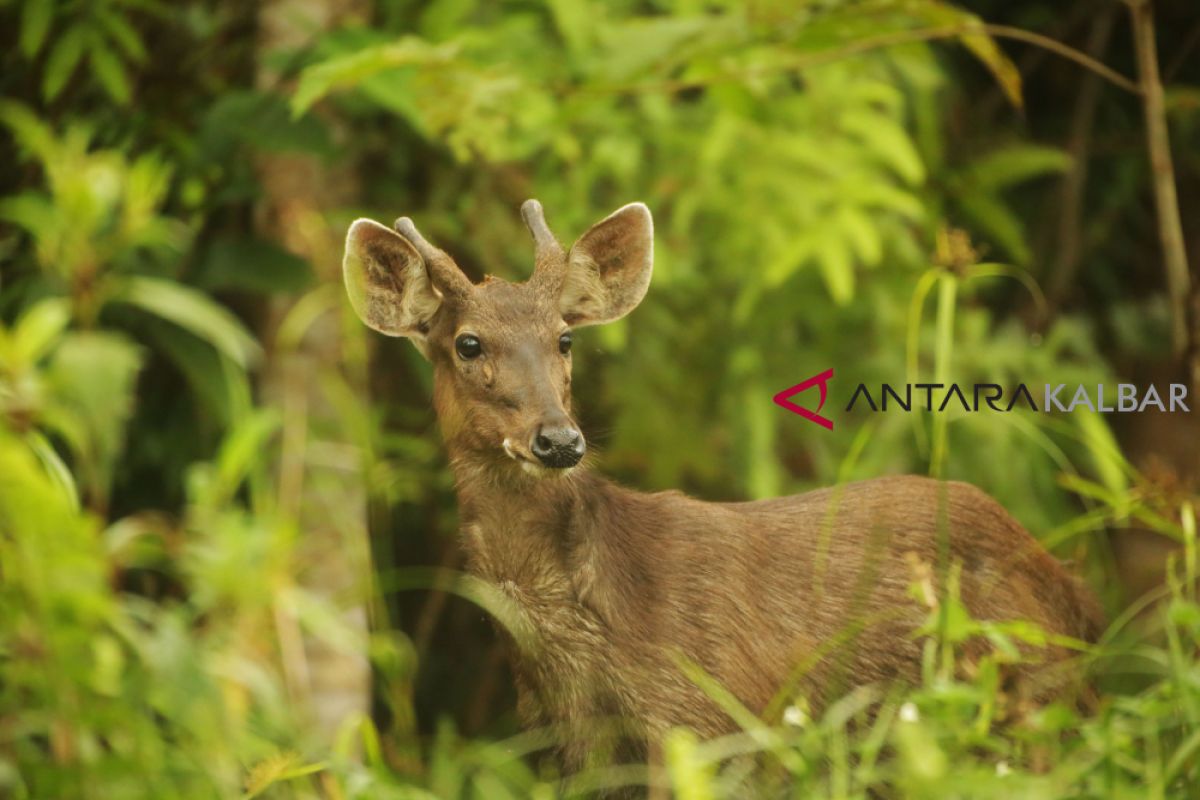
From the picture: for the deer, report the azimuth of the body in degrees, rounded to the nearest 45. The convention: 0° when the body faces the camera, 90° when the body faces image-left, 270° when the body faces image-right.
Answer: approximately 45°

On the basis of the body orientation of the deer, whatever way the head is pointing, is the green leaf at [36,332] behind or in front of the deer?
in front

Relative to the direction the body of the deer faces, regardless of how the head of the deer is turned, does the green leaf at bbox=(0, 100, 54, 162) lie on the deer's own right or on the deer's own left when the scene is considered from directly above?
on the deer's own right

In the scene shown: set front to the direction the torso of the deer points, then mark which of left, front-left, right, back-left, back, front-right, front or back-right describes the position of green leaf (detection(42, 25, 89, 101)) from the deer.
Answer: right
